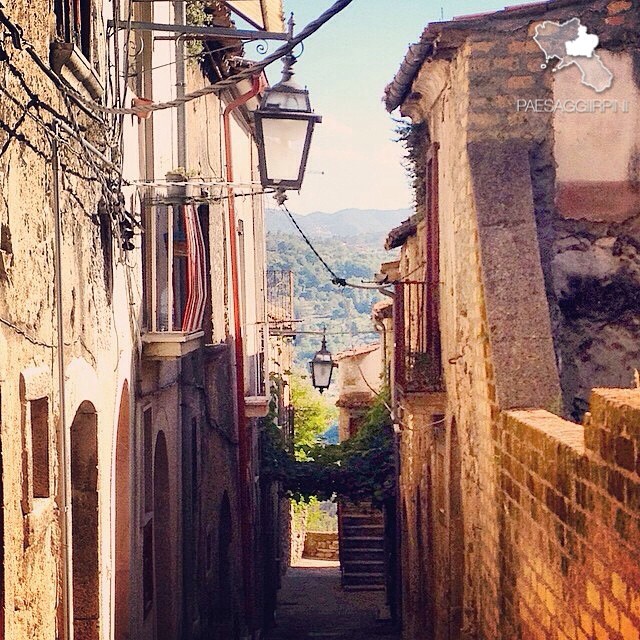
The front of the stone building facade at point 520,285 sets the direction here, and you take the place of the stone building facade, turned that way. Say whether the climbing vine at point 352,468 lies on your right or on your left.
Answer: on your right

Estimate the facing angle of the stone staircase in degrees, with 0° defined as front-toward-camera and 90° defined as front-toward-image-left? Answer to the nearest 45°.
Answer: approximately 0°

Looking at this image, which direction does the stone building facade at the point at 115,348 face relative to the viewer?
to the viewer's right

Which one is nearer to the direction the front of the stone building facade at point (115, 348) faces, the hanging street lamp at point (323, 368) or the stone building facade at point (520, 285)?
the stone building facade

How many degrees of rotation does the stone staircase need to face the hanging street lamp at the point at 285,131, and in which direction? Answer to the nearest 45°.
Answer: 0° — it already faces it

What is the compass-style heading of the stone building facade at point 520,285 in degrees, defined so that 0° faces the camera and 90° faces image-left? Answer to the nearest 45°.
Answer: approximately 90°

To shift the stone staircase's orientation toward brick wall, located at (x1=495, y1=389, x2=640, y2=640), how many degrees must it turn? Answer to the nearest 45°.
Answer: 0° — it already faces it

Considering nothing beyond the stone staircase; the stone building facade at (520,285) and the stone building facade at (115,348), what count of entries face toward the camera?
1

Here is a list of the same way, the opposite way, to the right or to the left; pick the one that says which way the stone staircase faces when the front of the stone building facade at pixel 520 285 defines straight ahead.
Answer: to the left

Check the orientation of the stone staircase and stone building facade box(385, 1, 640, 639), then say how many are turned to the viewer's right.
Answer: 0

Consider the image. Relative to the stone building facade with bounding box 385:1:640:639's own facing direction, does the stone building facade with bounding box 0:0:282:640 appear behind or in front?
in front

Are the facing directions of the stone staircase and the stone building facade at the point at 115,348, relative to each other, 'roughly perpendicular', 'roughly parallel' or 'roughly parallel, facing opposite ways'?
roughly perpendicular

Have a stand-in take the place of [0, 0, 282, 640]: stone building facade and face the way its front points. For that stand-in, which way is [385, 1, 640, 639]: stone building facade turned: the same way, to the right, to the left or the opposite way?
the opposite way
